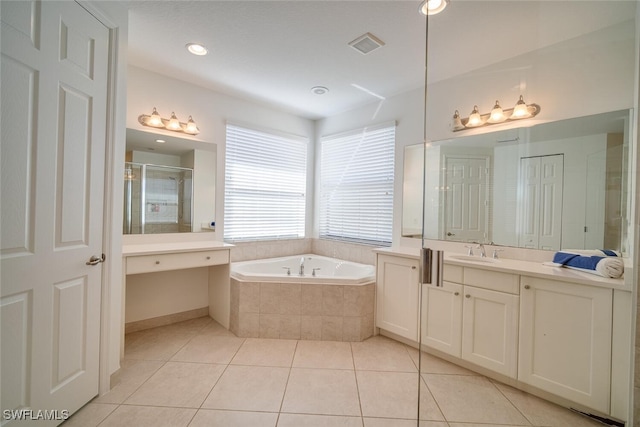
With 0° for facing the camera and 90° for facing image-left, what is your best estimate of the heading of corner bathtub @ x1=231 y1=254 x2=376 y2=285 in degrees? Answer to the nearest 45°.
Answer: approximately 0°

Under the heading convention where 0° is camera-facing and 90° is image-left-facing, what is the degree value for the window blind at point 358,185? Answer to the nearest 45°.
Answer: approximately 45°

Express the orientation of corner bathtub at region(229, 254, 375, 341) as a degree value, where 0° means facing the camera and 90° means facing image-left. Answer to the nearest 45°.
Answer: approximately 0°

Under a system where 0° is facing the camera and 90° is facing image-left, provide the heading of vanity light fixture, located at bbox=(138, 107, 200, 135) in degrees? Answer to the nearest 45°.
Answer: approximately 315°

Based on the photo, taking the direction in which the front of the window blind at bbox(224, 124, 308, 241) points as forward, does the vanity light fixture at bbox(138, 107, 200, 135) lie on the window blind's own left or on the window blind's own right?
on the window blind's own right

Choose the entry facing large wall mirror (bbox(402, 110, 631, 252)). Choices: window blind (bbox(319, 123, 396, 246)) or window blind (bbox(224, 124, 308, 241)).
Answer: window blind (bbox(224, 124, 308, 241))

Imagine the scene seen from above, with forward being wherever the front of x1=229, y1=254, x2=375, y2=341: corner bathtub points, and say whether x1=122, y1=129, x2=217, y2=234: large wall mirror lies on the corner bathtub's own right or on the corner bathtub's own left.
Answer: on the corner bathtub's own right
